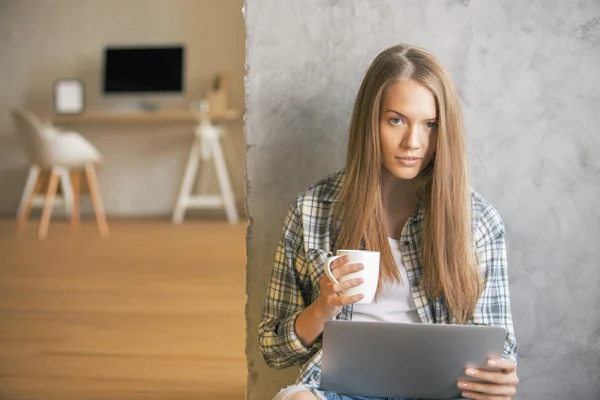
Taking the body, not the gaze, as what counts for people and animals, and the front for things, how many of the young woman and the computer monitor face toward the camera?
2

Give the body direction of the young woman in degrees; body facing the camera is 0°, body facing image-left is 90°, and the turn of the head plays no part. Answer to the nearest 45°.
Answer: approximately 0°

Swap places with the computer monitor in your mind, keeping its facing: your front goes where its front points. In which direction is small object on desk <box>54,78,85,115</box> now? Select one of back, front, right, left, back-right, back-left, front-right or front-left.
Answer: right

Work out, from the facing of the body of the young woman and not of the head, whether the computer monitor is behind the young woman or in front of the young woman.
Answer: behind

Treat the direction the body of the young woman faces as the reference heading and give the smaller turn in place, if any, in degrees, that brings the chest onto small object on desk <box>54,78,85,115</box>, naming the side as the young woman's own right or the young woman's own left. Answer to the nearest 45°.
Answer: approximately 135° to the young woman's own right

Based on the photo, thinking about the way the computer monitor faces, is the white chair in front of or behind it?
in front

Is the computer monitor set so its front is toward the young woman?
yes

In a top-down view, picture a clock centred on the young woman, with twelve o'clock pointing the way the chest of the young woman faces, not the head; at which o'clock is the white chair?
The white chair is roughly at 5 o'clock from the young woman.
